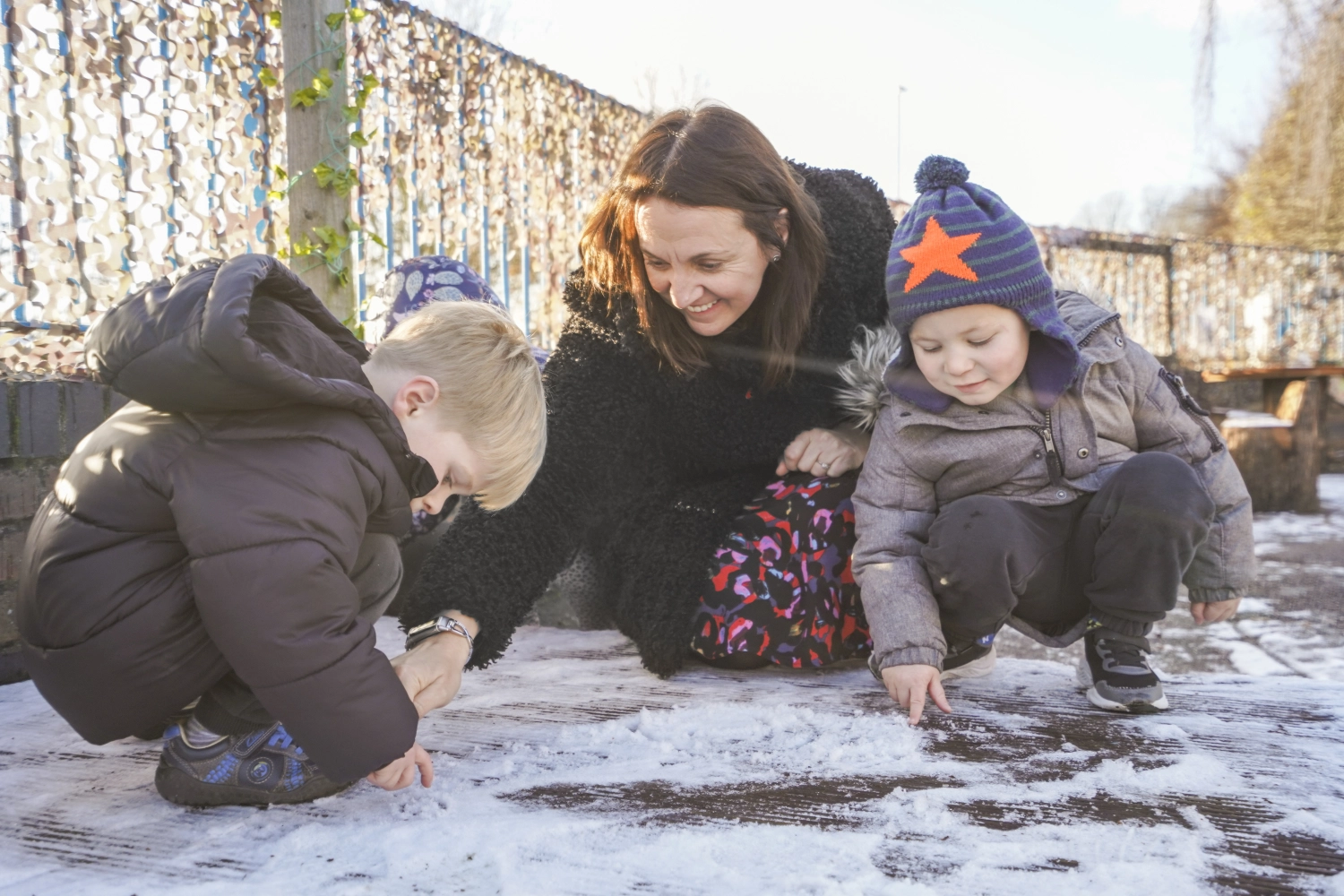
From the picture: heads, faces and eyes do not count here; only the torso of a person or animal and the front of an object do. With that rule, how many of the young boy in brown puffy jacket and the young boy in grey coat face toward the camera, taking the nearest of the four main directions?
1

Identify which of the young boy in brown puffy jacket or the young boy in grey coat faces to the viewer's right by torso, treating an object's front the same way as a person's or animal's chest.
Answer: the young boy in brown puffy jacket

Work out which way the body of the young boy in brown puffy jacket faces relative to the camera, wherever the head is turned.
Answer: to the viewer's right

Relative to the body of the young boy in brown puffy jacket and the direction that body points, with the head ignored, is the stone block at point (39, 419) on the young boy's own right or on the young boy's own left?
on the young boy's own left

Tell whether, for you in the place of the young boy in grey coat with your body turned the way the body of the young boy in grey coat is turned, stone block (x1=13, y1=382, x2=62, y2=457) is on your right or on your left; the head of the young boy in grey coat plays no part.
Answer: on your right

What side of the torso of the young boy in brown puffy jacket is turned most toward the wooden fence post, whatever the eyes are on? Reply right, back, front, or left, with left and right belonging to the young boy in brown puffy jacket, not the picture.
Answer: left

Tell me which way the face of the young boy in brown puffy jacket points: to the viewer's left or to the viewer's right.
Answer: to the viewer's right

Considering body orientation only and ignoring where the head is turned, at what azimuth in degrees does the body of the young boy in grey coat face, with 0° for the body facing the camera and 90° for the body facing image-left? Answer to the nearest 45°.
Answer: approximately 0°
